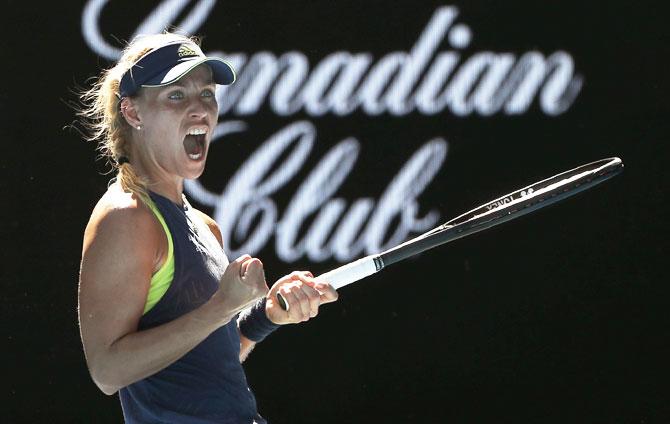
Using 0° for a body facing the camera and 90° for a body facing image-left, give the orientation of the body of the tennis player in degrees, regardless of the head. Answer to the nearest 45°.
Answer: approximately 315°

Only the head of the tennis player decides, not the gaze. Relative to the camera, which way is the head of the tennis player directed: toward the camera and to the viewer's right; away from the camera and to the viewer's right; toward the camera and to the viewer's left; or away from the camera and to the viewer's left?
toward the camera and to the viewer's right
